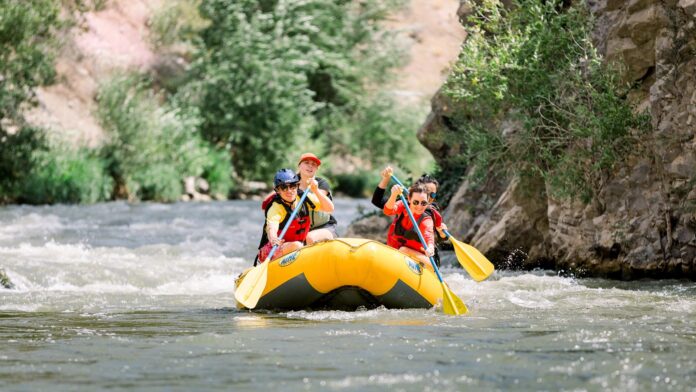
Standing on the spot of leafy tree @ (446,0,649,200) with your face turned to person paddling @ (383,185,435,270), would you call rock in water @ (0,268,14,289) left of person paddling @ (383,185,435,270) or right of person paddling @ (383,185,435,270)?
right

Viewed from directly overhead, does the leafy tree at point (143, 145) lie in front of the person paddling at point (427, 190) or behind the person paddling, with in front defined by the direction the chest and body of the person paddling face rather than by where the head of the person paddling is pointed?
behind

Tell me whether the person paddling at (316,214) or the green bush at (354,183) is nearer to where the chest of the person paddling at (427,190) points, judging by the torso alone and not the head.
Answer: the person paddling

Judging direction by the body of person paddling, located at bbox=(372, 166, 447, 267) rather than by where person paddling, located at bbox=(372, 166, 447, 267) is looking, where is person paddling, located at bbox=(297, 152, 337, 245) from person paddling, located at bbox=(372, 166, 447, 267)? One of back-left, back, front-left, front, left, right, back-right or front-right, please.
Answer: right

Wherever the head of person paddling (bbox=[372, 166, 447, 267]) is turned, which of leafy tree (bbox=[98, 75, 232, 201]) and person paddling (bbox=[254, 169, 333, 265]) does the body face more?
the person paddling

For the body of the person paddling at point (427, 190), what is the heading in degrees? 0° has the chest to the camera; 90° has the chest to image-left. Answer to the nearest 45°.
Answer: approximately 0°

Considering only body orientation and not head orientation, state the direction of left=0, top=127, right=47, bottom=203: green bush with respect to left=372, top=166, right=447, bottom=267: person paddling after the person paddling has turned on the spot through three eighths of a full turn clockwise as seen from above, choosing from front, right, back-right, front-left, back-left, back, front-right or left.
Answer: front

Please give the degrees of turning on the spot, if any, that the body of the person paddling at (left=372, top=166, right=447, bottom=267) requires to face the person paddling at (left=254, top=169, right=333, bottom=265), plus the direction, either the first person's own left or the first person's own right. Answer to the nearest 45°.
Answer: approximately 90° to the first person's own right
